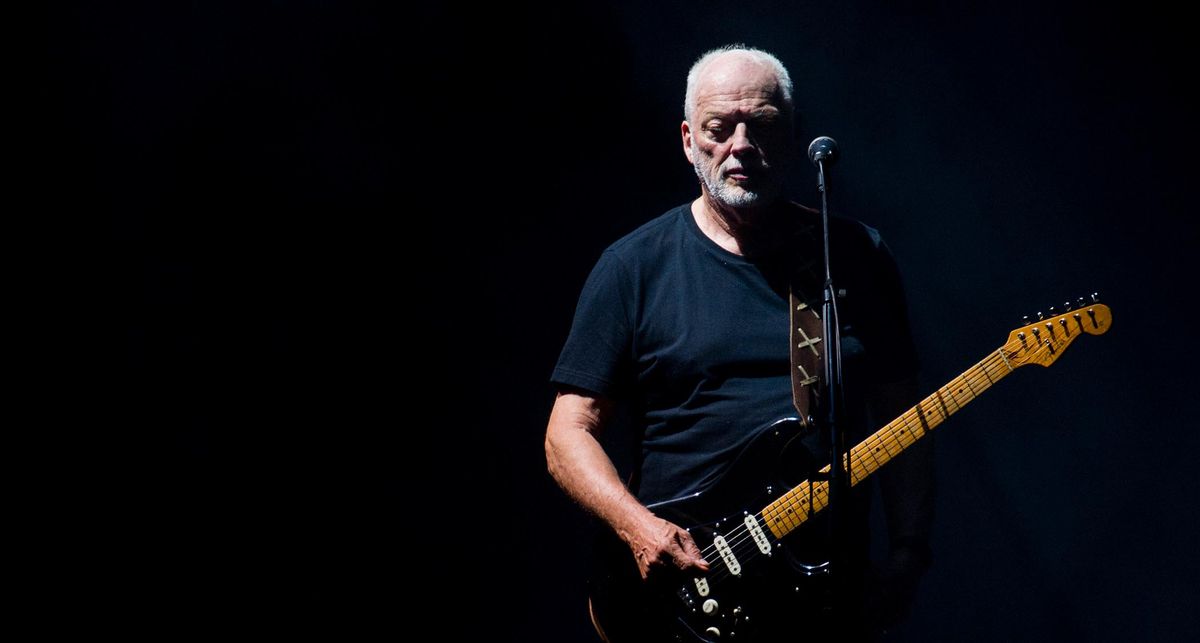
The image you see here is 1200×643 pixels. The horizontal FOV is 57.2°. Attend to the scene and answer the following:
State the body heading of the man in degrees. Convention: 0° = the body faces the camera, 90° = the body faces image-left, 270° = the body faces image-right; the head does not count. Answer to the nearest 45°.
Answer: approximately 0°

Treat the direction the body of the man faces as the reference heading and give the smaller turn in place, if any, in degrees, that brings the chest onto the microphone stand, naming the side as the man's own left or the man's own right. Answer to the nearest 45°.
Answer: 0° — they already face it
